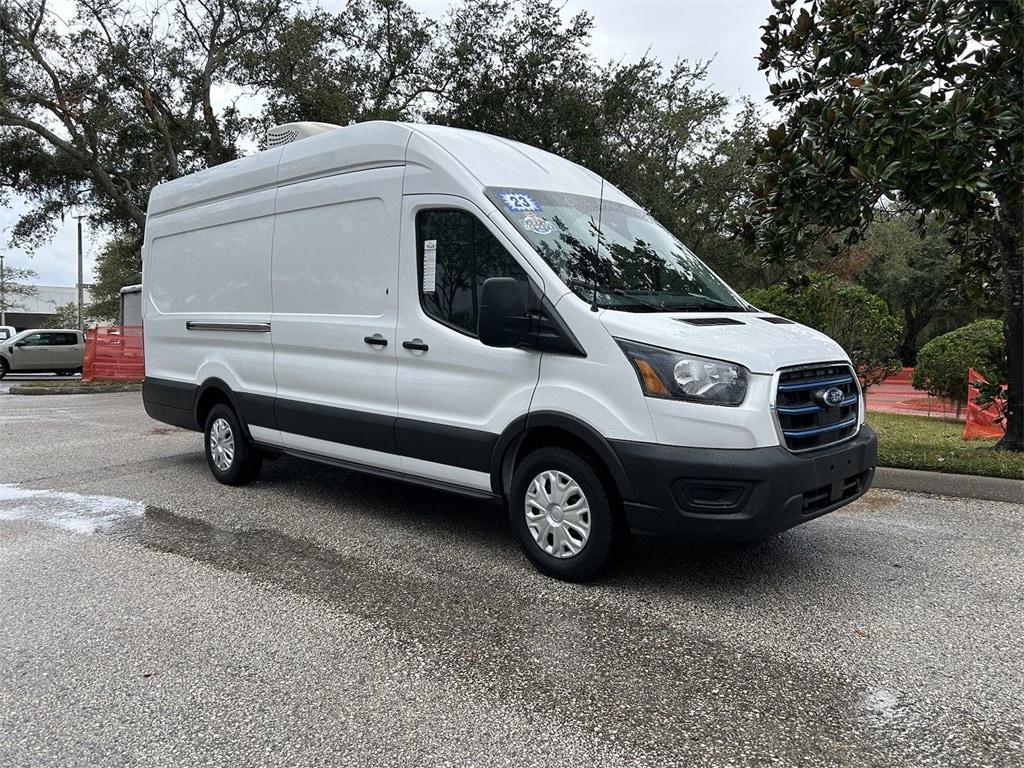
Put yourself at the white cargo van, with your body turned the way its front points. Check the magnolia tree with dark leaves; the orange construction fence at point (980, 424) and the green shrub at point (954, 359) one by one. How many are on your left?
3

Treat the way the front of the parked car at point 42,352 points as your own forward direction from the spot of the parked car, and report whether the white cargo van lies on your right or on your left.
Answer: on your left

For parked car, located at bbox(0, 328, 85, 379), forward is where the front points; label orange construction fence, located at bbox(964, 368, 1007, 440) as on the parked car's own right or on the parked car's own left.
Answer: on the parked car's own left

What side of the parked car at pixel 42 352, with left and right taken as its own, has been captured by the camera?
left

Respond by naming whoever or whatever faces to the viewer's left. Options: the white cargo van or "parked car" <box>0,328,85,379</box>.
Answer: the parked car

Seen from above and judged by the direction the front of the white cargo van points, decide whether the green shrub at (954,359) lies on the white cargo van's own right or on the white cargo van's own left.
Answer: on the white cargo van's own left

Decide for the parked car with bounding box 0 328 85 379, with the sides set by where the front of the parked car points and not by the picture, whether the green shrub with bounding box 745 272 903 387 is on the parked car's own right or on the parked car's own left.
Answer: on the parked car's own left

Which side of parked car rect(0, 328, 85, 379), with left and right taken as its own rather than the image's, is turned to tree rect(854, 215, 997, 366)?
back

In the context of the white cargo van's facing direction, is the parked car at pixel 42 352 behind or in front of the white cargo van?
behind

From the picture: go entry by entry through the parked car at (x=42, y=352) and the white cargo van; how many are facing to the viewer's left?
1

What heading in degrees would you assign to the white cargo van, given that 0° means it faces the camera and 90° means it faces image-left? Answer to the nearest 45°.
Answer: approximately 315°
